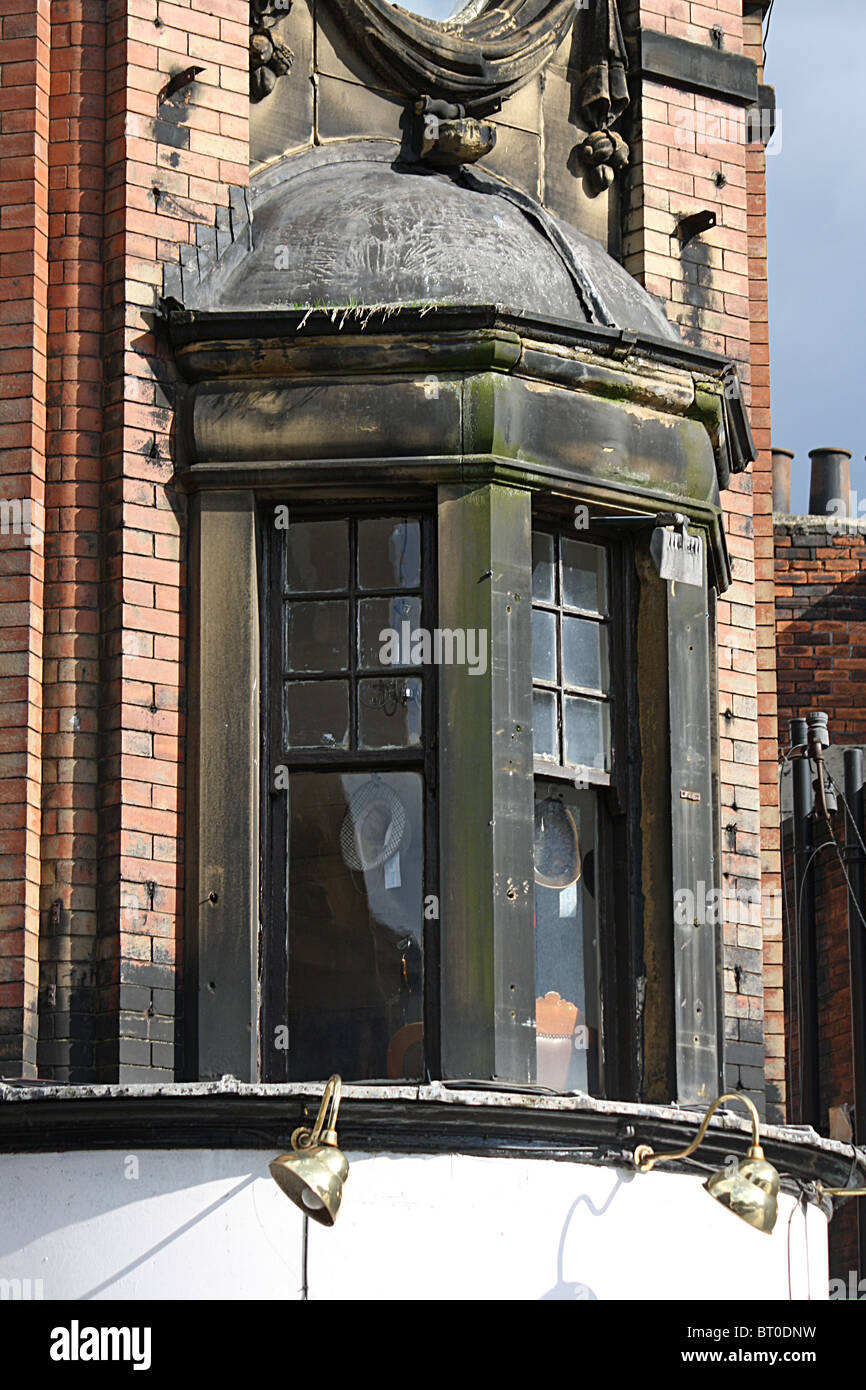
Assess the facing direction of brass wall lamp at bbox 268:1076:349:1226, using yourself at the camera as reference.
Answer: facing the viewer and to the left of the viewer

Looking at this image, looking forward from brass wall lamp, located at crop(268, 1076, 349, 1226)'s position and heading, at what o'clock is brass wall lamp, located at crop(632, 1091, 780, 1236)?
brass wall lamp, located at crop(632, 1091, 780, 1236) is roughly at 7 o'clock from brass wall lamp, located at crop(268, 1076, 349, 1226).

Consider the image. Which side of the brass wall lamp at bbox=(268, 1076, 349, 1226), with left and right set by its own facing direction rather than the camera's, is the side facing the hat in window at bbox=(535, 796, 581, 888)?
back

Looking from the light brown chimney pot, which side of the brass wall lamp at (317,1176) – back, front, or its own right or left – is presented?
back

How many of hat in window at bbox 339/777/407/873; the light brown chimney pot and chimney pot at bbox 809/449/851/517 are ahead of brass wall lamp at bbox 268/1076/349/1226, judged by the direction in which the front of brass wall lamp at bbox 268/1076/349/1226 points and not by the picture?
0

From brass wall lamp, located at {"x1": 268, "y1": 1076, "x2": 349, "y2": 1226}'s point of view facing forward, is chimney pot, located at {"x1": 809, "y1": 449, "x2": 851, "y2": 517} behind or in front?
behind

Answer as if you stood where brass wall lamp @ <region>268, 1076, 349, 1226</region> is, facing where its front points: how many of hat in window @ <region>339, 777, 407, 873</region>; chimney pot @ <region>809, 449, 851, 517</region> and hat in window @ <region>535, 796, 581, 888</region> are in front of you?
0

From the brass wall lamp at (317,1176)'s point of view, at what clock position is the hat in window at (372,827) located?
The hat in window is roughly at 5 o'clock from the brass wall lamp.
